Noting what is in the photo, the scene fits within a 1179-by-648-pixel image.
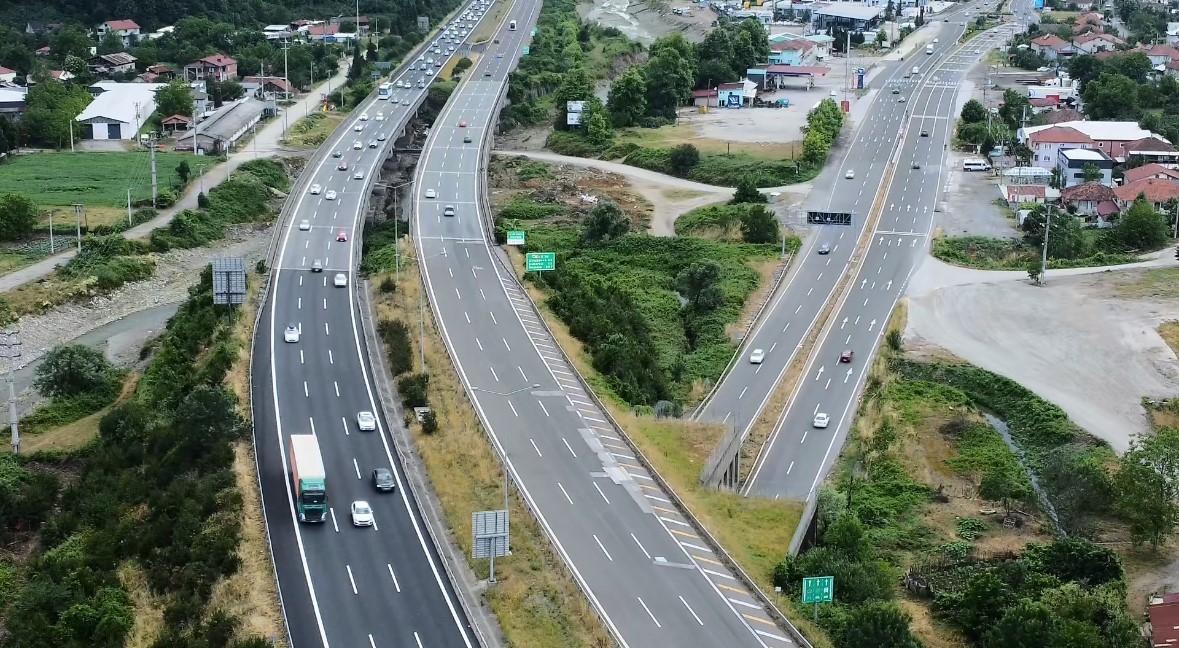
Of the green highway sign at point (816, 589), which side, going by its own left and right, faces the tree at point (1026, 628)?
left

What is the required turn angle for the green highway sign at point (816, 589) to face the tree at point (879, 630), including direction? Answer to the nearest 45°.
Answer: approximately 45° to its left

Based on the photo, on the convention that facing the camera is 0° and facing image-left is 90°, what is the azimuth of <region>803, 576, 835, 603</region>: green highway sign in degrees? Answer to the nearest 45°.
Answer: approximately 0°
